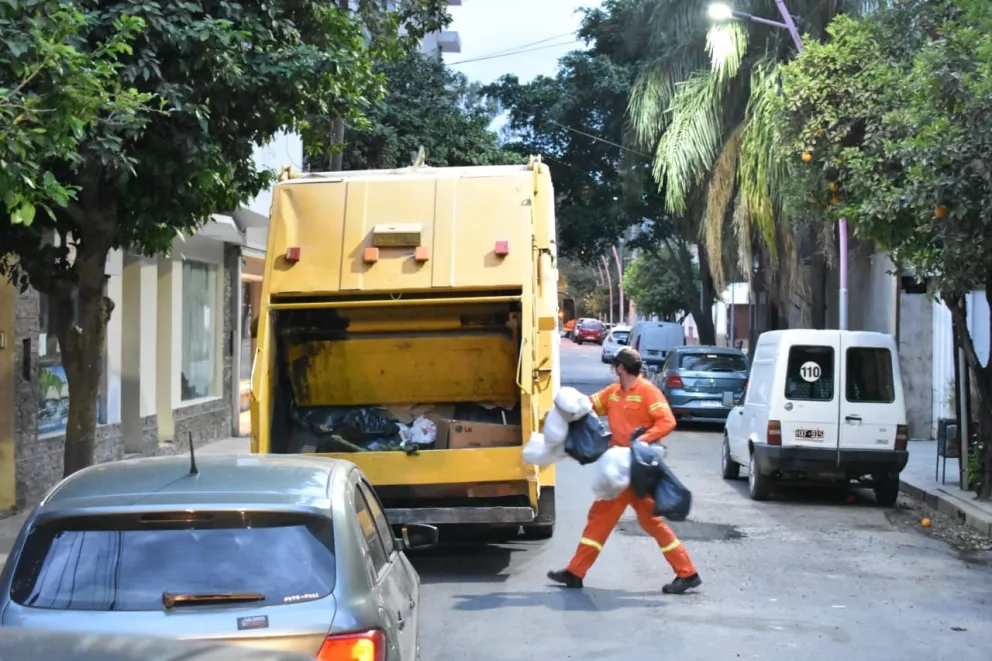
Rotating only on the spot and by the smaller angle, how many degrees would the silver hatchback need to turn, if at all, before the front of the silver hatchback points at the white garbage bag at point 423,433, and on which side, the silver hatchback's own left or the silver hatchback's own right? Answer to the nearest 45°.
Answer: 0° — it already faces it

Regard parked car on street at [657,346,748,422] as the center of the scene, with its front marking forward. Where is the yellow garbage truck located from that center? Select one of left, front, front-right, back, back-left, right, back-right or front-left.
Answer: back

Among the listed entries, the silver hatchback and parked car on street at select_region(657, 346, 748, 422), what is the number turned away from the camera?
2

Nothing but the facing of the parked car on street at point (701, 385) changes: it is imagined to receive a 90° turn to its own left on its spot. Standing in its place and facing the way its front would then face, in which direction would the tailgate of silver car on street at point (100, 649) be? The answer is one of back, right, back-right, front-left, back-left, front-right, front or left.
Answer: left

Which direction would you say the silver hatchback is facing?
away from the camera

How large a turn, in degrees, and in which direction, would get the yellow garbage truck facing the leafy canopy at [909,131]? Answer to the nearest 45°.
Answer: approximately 45° to its right

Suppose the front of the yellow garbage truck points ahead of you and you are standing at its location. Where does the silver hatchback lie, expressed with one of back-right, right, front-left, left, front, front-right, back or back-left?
back

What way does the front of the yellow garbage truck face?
away from the camera

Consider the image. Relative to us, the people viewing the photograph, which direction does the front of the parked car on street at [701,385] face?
facing away from the viewer

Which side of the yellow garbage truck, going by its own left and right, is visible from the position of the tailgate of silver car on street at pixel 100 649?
back

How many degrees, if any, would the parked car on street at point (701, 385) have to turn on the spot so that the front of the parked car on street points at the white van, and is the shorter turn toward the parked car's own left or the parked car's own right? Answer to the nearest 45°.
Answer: approximately 180°

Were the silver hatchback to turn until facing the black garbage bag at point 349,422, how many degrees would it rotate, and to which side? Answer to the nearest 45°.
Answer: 0° — it already faces it
